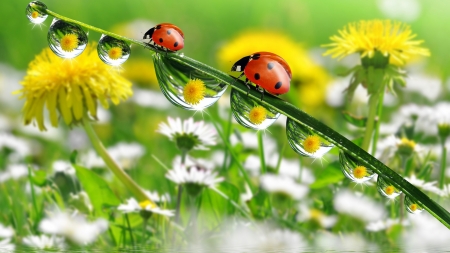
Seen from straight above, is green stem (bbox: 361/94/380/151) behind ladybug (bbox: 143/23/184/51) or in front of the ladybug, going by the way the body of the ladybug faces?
behind

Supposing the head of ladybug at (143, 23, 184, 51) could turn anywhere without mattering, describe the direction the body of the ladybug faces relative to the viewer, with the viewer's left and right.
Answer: facing to the left of the viewer
